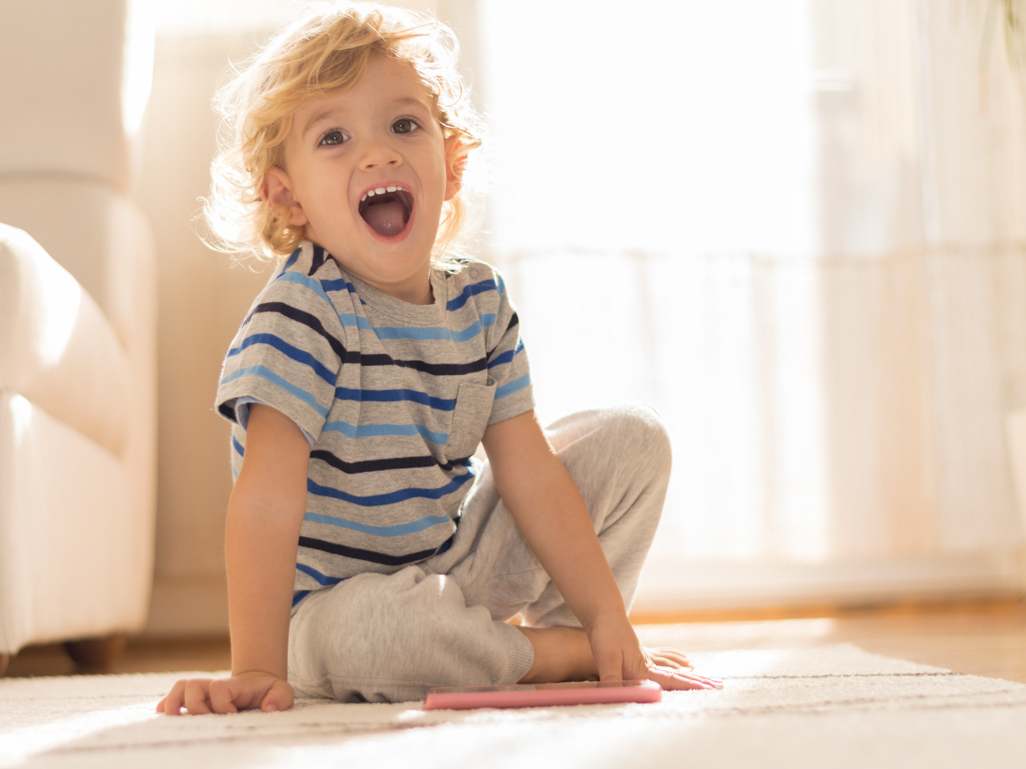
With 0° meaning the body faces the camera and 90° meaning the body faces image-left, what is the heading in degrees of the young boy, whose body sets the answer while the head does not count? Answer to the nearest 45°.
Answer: approximately 315°

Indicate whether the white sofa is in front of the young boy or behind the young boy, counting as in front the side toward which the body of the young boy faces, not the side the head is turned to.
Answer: behind
